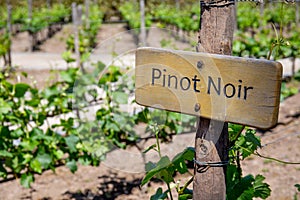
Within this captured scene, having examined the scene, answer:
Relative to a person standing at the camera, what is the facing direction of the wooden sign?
facing the viewer and to the left of the viewer
